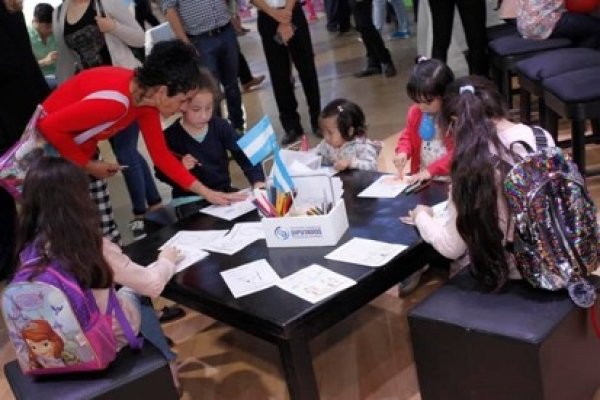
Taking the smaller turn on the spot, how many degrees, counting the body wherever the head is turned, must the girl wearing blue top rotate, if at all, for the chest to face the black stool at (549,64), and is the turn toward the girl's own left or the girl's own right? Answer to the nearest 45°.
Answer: approximately 90° to the girl's own left

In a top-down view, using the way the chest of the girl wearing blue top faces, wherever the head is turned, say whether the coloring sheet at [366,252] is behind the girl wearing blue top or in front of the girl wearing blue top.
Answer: in front

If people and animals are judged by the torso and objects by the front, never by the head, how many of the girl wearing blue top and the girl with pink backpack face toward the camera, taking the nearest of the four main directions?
1

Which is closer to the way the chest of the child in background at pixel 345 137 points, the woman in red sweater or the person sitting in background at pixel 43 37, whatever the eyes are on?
the woman in red sweater

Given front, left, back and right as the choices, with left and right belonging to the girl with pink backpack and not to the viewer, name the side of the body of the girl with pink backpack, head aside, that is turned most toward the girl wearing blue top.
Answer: front

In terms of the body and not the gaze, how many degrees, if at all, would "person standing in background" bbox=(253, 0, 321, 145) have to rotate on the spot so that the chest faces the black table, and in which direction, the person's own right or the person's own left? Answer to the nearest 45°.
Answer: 0° — they already face it

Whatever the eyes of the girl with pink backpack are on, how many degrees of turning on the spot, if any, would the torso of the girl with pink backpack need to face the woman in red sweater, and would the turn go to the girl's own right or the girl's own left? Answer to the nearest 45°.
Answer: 0° — they already face them

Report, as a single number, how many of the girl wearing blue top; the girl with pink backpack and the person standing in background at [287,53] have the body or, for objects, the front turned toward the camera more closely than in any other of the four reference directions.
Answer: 2

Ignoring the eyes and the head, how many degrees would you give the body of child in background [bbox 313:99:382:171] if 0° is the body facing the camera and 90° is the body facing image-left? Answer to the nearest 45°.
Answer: approximately 45°

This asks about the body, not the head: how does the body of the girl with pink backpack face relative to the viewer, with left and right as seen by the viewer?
facing away from the viewer and to the right of the viewer

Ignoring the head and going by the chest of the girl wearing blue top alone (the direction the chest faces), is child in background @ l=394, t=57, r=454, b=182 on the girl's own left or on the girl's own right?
on the girl's own left

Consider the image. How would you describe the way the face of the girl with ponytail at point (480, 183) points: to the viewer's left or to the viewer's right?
to the viewer's left

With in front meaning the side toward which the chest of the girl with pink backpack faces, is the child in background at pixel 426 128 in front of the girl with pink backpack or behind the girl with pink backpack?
in front

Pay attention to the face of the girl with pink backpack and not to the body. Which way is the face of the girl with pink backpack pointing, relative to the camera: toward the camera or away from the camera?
away from the camera

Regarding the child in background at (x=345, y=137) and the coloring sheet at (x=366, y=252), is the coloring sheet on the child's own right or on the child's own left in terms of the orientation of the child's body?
on the child's own left

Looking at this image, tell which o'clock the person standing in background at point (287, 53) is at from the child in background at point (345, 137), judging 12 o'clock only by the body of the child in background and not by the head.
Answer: The person standing in background is roughly at 4 o'clock from the child in background.

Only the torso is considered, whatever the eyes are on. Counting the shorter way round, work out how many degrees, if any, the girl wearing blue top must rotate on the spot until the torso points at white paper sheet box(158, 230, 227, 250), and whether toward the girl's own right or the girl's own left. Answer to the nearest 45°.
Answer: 0° — they already face it
